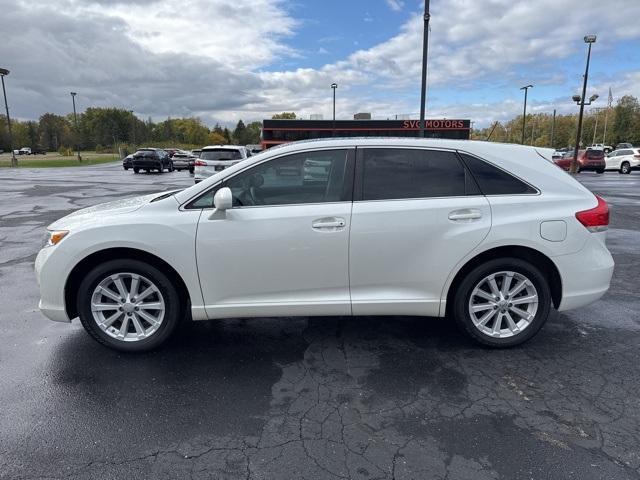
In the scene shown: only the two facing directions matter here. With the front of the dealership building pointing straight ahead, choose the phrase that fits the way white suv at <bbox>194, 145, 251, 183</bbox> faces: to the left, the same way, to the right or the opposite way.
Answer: the opposite way

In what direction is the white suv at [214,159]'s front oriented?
away from the camera

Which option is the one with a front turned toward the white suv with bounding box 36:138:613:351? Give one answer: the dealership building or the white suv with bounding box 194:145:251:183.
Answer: the dealership building

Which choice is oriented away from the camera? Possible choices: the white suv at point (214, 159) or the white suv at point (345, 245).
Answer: the white suv at point (214, 159)

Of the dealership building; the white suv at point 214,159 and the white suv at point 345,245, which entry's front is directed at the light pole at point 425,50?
the dealership building

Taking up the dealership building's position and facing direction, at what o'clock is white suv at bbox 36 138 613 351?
The white suv is roughly at 12 o'clock from the dealership building.

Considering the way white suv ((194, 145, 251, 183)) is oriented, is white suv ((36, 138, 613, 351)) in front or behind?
behind

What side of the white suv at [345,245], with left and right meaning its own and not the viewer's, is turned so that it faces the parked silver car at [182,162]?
right

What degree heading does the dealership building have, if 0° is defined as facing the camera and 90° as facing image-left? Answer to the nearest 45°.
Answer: approximately 0°

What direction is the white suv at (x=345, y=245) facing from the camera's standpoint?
to the viewer's left

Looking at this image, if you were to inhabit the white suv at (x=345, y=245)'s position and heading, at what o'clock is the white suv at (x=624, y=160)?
the white suv at (x=624, y=160) is roughly at 4 o'clock from the white suv at (x=345, y=245).
